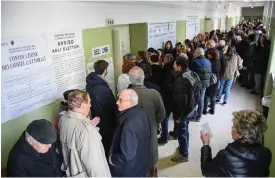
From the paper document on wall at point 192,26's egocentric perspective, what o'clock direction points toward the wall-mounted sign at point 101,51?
The wall-mounted sign is roughly at 2 o'clock from the paper document on wall.

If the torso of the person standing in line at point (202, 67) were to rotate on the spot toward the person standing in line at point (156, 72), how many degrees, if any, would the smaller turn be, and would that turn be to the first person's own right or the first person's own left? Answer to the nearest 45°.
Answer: approximately 90° to the first person's own left

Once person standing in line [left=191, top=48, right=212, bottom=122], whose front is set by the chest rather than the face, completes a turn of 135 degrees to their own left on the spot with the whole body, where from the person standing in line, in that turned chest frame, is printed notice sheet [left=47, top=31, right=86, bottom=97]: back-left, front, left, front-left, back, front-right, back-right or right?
front-right

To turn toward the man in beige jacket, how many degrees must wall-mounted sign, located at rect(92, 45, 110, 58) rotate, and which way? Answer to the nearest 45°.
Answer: approximately 45° to its right

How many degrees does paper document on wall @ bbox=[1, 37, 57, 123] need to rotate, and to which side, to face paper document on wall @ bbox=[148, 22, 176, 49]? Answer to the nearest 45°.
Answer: approximately 90° to its left

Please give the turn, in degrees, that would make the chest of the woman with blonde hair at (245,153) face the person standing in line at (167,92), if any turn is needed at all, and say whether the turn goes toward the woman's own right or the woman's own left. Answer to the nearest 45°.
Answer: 0° — they already face them

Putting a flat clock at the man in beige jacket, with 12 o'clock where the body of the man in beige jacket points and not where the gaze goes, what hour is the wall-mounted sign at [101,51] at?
The wall-mounted sign is roughly at 11 o'clock from the man in beige jacket.

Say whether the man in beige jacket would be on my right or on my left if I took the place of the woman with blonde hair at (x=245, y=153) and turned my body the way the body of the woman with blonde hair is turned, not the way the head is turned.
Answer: on my left

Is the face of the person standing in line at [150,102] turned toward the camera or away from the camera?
away from the camera

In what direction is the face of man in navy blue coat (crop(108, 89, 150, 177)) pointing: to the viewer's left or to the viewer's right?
to the viewer's left
